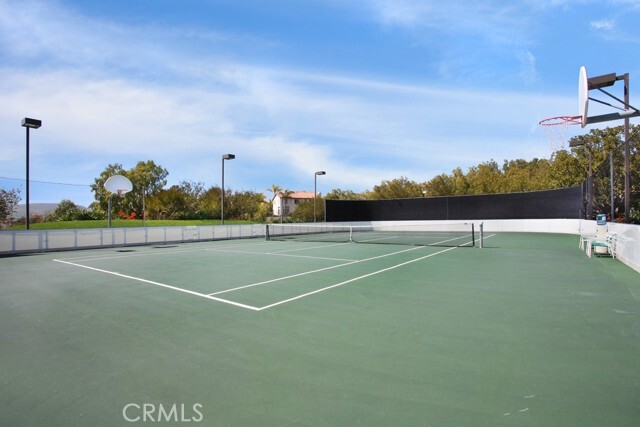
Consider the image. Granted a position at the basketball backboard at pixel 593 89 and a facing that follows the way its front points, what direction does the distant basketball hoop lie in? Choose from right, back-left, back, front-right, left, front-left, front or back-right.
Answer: front

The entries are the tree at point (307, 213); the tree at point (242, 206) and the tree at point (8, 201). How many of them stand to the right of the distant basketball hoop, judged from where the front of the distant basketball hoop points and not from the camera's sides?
1

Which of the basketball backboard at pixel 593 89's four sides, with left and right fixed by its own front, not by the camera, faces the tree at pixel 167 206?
front

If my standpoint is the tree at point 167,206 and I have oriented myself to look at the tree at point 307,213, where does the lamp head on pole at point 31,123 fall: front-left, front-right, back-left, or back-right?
back-right

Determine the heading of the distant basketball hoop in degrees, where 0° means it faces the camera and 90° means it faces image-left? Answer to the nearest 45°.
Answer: approximately 315°

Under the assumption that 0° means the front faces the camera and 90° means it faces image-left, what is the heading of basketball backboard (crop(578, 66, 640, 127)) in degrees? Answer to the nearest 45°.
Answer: approximately 90°

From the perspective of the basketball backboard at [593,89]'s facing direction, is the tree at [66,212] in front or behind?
in front

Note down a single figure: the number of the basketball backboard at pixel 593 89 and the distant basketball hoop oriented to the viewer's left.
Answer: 1
